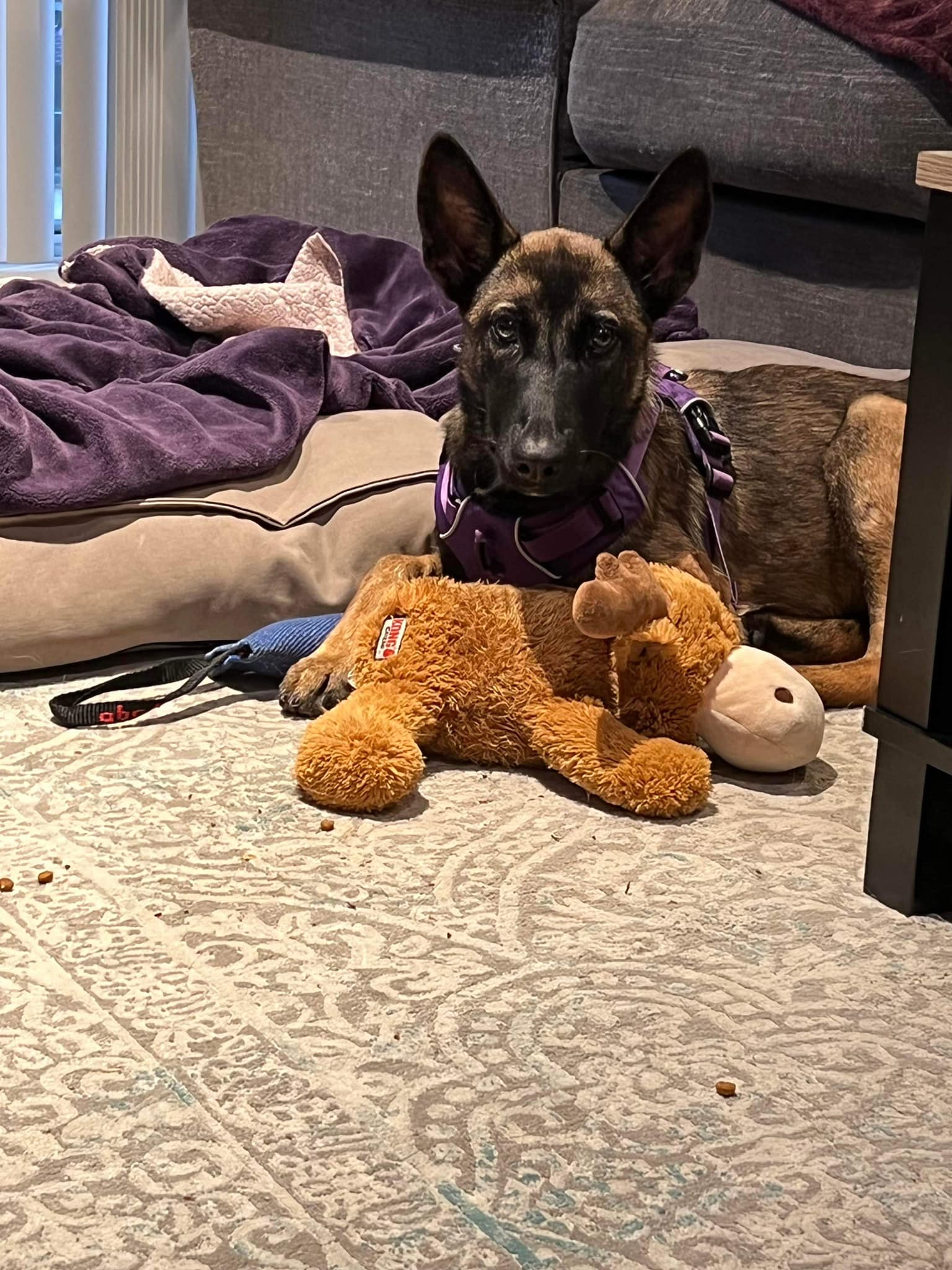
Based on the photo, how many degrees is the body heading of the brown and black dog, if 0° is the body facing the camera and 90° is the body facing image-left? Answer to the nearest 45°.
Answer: approximately 45°

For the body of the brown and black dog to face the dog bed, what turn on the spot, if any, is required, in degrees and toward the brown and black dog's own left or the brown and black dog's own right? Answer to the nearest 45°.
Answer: approximately 45° to the brown and black dog's own right

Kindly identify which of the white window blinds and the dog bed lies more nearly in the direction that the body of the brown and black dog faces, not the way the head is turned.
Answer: the dog bed

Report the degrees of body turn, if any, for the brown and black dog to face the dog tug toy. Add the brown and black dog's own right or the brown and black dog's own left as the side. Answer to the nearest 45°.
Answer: approximately 45° to the brown and black dog's own right

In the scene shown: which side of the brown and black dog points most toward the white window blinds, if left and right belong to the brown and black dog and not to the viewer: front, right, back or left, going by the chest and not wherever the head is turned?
right

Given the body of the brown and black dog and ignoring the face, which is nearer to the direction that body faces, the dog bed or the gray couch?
the dog bed
